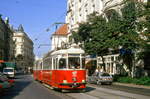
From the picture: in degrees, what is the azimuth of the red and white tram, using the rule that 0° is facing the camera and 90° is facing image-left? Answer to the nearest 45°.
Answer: approximately 315°
